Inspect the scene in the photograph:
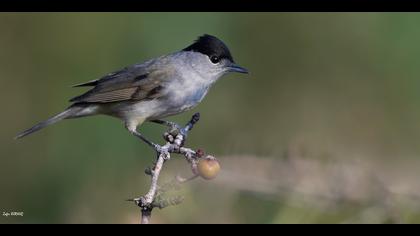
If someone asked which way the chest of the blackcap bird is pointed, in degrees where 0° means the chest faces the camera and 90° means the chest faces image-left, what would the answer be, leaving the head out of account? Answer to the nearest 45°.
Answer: approximately 270°
